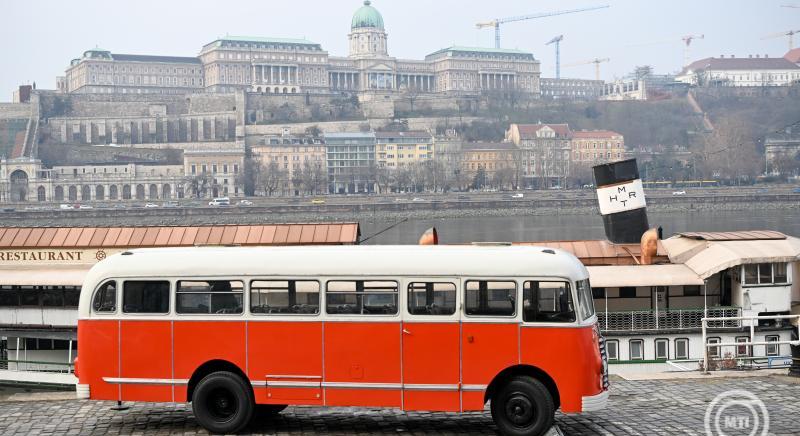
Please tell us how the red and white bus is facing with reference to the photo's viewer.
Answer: facing to the right of the viewer
